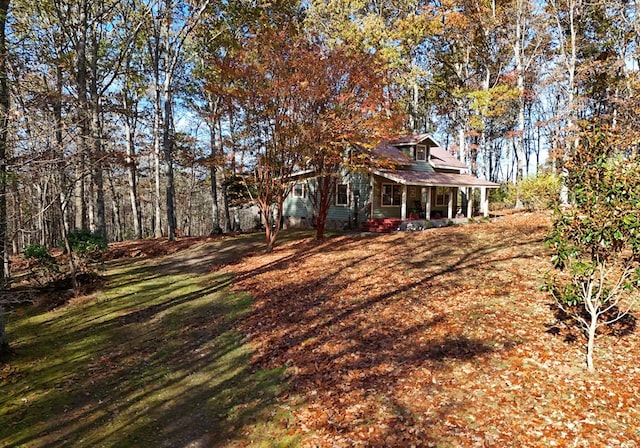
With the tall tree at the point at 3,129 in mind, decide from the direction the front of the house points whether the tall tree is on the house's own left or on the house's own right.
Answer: on the house's own right

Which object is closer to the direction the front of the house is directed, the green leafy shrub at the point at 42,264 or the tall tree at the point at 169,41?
the green leafy shrub

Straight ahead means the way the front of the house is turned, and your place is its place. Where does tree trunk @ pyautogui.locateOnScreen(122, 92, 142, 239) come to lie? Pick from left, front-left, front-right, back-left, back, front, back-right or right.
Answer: back-right

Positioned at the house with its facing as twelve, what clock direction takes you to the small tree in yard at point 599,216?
The small tree in yard is roughly at 1 o'clock from the house.

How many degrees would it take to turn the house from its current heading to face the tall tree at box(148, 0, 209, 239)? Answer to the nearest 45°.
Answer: approximately 135° to its right

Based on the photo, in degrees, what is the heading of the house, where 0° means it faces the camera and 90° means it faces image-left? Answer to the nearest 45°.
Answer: approximately 315°

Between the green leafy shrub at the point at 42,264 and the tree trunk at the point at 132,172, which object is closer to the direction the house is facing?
the green leafy shrub

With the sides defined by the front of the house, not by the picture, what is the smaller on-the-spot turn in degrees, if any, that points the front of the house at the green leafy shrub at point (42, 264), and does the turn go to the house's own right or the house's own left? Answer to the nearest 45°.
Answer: approximately 90° to the house's own right

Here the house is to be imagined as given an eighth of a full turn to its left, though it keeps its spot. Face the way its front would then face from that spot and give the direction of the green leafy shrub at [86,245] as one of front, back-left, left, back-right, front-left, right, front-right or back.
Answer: back-right
